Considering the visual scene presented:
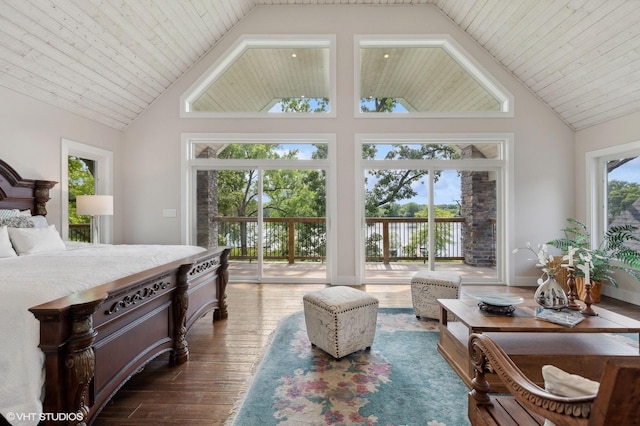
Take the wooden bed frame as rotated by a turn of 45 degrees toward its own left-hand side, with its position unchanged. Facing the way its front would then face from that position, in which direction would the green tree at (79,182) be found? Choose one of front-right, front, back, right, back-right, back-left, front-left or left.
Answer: left

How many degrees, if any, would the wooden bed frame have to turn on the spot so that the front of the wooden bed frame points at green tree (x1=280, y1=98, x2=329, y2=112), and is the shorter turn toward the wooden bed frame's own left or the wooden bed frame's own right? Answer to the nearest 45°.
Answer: approximately 90° to the wooden bed frame's own left

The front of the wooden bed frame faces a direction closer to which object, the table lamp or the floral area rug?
the floral area rug

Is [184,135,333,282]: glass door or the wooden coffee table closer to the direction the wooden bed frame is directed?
the wooden coffee table

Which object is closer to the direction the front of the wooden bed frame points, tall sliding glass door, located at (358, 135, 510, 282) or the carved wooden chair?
the carved wooden chair

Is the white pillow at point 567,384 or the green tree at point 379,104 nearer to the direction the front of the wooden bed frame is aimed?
the white pillow

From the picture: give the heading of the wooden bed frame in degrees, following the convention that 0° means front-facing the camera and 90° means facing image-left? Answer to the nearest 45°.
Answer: approximately 315°
